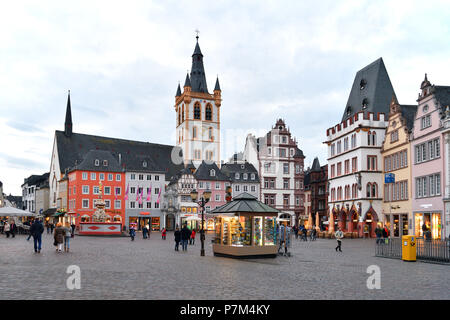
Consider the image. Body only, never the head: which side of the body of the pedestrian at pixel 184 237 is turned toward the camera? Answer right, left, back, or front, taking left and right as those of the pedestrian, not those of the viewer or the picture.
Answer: back

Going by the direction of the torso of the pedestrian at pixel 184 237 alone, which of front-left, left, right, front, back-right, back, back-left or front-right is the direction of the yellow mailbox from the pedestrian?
back-right

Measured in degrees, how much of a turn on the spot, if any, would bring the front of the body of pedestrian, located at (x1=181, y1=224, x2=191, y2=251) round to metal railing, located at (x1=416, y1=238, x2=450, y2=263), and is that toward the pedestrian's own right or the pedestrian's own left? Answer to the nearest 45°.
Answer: approximately 135° to the pedestrian's own right
